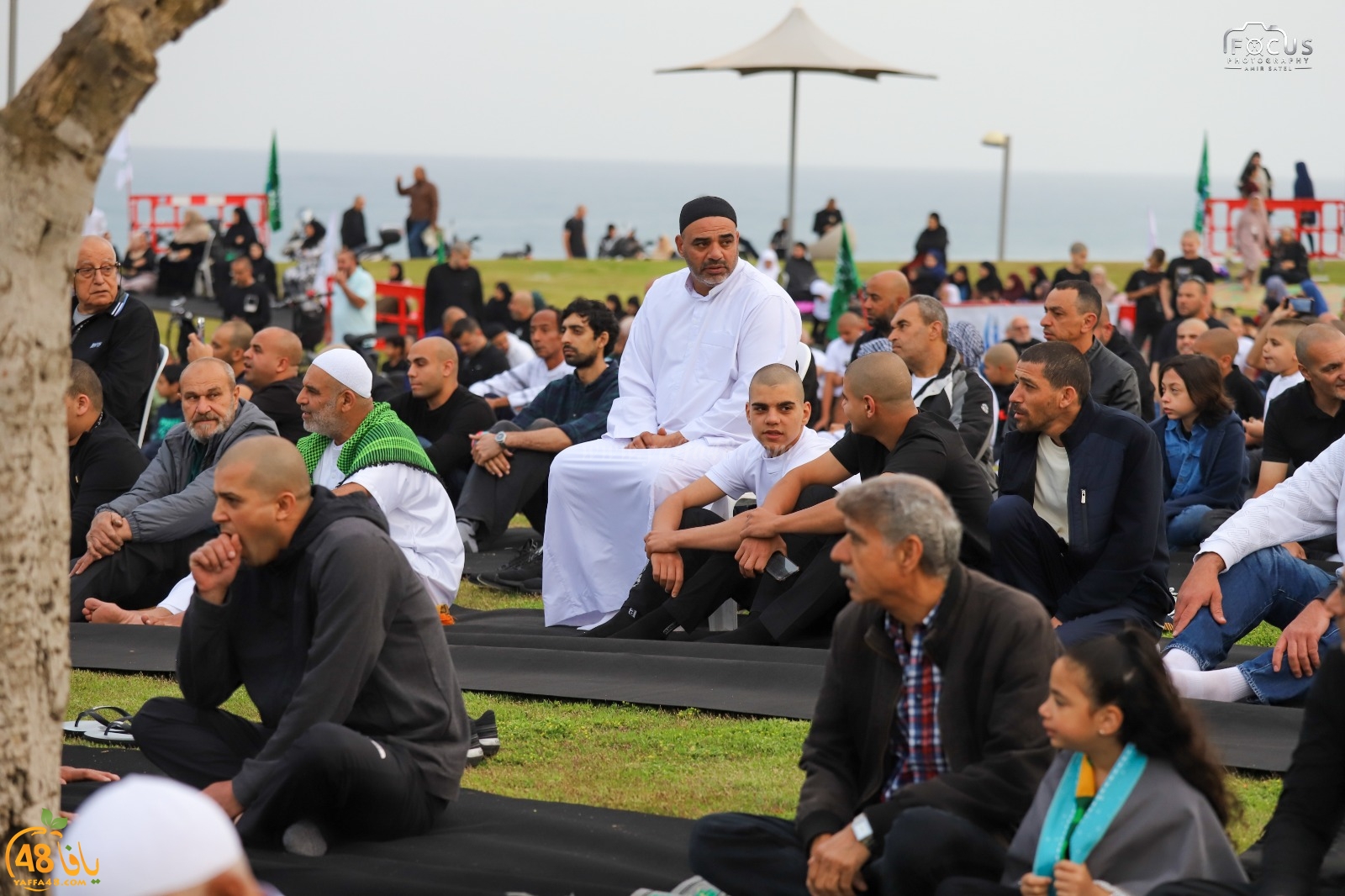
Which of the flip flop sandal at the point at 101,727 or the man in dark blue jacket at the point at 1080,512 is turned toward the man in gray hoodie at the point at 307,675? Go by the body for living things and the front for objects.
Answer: the man in dark blue jacket

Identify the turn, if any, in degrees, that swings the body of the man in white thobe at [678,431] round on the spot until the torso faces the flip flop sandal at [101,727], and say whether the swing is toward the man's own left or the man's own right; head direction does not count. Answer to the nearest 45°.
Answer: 0° — they already face it

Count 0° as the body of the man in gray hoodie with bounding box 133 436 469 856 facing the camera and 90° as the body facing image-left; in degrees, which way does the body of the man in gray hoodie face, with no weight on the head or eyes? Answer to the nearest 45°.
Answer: approximately 45°

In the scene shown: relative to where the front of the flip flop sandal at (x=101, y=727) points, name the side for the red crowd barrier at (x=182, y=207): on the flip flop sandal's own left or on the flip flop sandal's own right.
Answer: on the flip flop sandal's own right

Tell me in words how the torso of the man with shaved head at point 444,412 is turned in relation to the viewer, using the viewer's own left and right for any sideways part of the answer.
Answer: facing the viewer and to the left of the viewer

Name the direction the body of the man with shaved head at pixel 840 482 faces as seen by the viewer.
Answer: to the viewer's left

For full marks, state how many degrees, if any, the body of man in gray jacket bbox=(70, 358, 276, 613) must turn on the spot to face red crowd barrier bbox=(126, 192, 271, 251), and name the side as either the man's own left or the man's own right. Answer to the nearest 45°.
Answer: approximately 135° to the man's own right

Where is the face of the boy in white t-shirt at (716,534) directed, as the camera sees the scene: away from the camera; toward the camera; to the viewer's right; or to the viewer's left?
toward the camera

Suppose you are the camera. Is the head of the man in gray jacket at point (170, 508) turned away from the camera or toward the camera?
toward the camera
